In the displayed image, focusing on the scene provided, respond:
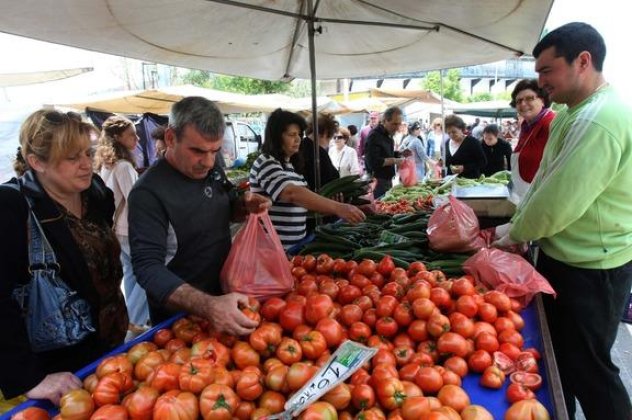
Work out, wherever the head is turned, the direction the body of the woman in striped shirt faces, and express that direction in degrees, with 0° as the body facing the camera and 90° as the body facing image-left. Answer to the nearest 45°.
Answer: approximately 270°

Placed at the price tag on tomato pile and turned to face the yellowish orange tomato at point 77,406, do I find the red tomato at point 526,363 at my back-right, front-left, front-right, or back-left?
back-right

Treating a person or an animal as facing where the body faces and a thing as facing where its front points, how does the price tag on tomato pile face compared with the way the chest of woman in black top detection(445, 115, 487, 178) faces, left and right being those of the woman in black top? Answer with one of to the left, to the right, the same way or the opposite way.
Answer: the same way

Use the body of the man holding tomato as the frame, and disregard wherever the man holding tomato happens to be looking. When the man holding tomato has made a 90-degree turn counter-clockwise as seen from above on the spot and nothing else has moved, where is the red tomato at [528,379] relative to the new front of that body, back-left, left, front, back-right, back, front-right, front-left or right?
right

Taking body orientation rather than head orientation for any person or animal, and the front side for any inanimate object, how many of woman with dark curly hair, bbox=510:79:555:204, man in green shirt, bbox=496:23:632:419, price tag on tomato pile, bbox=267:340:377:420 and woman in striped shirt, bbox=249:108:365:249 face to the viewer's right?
1

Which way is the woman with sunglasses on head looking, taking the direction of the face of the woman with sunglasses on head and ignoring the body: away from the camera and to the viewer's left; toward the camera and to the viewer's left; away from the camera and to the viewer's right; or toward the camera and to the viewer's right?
toward the camera and to the viewer's right

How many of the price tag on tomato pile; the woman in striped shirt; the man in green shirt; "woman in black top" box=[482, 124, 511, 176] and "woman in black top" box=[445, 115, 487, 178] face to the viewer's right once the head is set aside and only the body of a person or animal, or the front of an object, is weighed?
1

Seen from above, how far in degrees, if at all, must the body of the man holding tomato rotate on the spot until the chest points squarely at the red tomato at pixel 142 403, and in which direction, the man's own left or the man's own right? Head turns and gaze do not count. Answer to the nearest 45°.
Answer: approximately 45° to the man's own right

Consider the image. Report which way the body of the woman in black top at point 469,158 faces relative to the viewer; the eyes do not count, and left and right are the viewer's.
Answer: facing the viewer and to the left of the viewer

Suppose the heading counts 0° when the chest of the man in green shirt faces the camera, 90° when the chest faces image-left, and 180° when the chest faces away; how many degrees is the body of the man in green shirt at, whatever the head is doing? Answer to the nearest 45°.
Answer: approximately 90°

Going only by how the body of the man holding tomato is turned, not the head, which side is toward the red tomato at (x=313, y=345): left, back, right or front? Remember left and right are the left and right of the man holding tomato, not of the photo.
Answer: front

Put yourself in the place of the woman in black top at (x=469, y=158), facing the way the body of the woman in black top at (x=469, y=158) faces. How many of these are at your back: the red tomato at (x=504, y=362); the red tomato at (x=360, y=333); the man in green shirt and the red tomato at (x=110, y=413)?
0

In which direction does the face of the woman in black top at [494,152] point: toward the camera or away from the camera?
toward the camera

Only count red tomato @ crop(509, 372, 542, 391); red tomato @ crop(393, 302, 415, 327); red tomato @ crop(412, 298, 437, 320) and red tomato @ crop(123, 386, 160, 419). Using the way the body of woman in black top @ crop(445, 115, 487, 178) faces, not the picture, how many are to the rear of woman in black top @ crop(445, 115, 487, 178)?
0

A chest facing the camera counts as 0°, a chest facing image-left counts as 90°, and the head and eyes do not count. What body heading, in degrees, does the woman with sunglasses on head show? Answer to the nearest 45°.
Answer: approximately 315°
